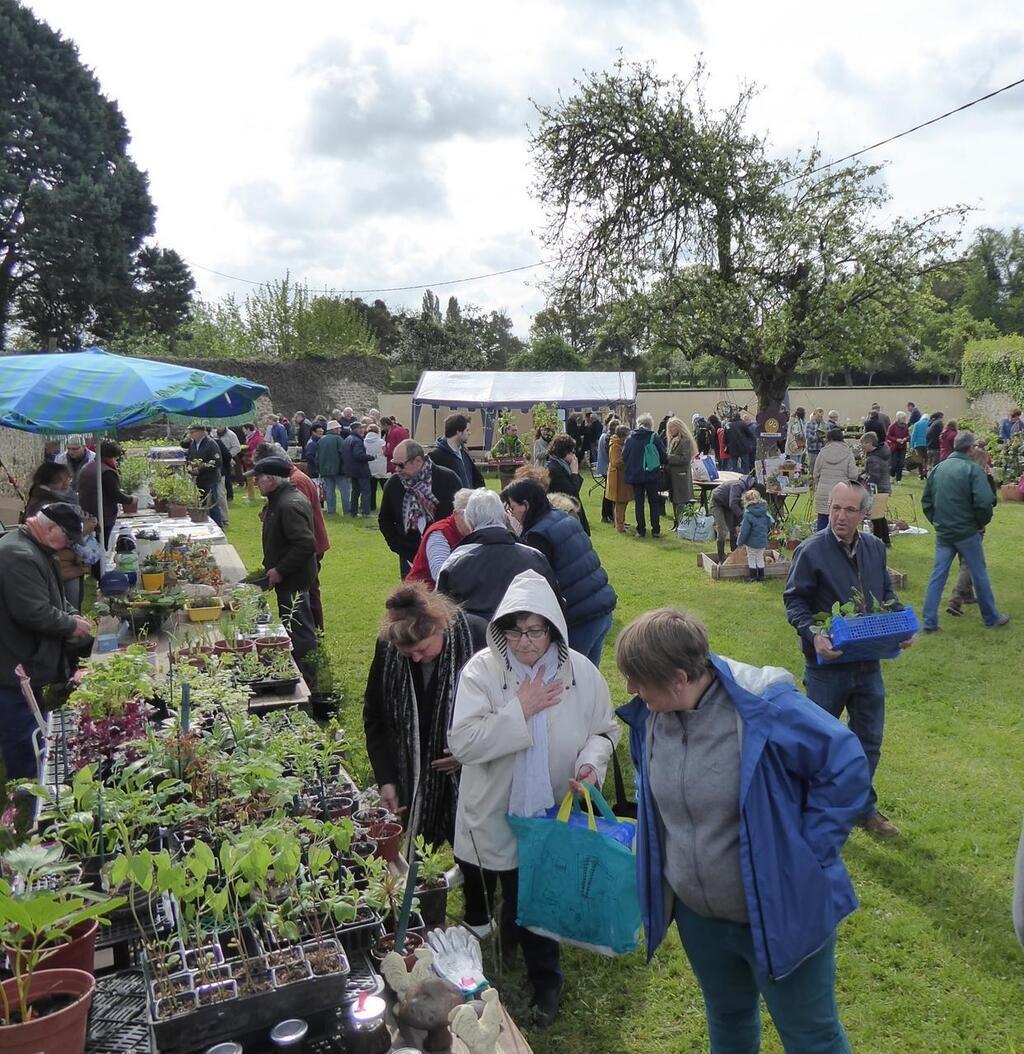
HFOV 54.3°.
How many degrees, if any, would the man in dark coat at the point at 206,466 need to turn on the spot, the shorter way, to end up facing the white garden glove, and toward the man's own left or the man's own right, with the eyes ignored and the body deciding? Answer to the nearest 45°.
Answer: approximately 45° to the man's own left

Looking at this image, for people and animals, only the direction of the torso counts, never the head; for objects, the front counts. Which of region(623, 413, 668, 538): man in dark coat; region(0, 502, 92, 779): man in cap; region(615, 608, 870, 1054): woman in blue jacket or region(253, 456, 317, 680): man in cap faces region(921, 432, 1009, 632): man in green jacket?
region(0, 502, 92, 779): man in cap

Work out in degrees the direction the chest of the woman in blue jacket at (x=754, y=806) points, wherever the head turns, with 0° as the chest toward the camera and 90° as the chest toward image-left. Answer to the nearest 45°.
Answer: approximately 45°

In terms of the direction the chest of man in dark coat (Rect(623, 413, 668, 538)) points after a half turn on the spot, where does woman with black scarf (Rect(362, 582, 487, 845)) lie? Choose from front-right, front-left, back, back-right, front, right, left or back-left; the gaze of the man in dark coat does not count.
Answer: front

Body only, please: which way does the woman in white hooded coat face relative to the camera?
toward the camera

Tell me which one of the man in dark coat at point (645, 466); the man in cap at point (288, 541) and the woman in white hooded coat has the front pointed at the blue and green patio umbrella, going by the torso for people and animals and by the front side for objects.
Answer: the man in cap

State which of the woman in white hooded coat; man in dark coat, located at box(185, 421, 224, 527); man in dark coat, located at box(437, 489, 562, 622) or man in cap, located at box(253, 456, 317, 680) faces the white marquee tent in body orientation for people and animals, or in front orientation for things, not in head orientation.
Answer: man in dark coat, located at box(437, 489, 562, 622)

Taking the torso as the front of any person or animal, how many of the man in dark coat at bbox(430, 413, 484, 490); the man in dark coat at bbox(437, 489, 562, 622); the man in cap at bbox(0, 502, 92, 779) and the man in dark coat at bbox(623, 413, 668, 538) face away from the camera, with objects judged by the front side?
2

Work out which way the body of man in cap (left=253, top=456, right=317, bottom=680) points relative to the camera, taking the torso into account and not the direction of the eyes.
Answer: to the viewer's left

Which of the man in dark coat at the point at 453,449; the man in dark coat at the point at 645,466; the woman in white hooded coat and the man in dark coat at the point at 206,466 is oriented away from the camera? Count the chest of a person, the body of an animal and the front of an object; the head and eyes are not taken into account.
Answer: the man in dark coat at the point at 645,466

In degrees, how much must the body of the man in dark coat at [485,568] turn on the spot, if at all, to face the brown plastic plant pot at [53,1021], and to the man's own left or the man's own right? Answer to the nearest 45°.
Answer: approximately 180°

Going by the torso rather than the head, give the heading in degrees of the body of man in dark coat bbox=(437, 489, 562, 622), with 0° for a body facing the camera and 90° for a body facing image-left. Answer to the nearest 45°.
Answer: approximately 180°

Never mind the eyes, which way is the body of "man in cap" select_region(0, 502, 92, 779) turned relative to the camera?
to the viewer's right

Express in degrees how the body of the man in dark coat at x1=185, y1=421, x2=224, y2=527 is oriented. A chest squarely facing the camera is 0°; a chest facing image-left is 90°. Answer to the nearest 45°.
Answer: approximately 45°

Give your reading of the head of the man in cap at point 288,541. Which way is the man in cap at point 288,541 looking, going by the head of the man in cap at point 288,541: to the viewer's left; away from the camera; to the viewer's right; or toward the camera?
to the viewer's left

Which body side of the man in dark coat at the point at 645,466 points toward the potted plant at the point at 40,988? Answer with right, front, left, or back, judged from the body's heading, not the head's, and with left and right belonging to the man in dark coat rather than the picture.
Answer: back

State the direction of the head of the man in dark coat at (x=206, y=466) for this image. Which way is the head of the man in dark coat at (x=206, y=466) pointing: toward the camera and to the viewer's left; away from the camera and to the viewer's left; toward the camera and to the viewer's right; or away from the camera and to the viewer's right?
toward the camera and to the viewer's left

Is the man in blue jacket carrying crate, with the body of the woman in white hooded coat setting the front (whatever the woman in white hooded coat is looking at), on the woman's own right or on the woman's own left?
on the woman's own left
